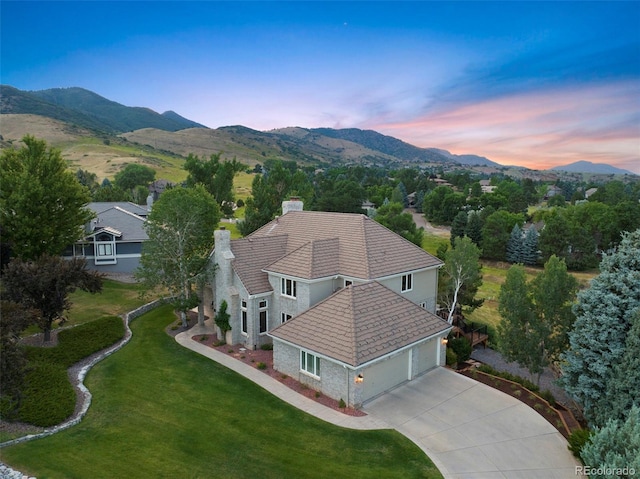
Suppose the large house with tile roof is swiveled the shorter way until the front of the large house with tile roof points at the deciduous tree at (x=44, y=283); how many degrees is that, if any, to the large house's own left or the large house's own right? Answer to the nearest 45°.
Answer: approximately 45° to the large house's own right

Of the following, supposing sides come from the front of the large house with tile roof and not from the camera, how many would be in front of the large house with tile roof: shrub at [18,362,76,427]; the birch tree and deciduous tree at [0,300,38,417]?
2

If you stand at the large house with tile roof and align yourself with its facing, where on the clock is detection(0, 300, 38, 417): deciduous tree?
The deciduous tree is roughly at 12 o'clock from the large house with tile roof.

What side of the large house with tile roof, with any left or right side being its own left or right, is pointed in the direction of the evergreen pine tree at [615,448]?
left

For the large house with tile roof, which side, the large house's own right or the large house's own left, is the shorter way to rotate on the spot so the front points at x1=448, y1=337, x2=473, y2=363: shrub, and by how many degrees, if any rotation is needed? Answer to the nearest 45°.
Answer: approximately 135° to the large house's own left

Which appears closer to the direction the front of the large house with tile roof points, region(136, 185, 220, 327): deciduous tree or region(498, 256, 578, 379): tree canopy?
the deciduous tree

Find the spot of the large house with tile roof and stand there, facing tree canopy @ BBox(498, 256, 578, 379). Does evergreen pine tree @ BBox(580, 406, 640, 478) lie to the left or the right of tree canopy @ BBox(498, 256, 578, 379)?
right

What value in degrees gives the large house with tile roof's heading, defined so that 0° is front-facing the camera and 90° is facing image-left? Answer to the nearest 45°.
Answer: approximately 45°

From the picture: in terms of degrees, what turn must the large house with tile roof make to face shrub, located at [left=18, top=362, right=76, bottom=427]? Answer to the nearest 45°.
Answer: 0° — it already faces it

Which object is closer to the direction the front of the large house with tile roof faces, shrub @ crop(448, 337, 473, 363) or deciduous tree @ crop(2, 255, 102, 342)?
the deciduous tree

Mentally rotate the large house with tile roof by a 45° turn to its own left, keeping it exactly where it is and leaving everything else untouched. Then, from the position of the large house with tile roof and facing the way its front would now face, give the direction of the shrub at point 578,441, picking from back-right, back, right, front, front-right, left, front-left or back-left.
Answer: front-left

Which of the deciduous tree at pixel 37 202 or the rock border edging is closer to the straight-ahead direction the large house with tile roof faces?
the rock border edging
